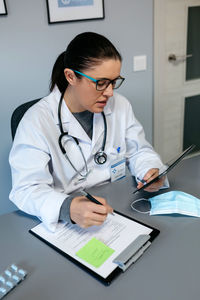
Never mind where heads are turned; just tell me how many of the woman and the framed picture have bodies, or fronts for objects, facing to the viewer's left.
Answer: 0

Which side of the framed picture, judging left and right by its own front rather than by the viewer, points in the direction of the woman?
front

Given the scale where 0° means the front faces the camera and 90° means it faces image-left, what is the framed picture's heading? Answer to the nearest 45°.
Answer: approximately 0°

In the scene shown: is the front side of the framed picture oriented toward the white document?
yes

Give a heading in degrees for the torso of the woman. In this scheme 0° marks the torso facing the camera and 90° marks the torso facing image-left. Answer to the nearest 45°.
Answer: approximately 315°

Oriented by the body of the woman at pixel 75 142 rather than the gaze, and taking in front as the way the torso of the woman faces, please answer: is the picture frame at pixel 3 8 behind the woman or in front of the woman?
behind

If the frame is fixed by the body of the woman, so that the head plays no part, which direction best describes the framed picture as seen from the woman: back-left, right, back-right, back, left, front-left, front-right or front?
back-left
